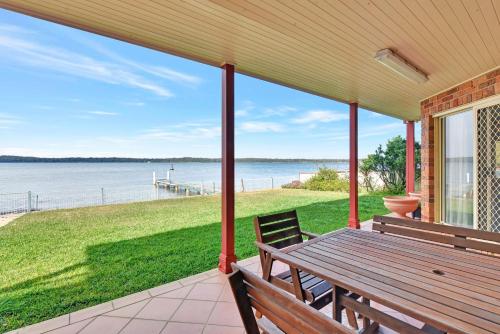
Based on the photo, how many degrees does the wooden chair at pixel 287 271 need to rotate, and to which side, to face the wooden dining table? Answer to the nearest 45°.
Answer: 0° — it already faces it

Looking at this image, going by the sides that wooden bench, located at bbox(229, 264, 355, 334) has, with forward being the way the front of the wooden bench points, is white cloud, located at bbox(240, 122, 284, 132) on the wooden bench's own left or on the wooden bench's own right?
on the wooden bench's own left

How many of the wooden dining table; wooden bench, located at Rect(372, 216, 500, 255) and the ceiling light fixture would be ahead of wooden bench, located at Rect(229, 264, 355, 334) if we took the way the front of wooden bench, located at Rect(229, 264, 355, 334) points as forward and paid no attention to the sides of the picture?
3

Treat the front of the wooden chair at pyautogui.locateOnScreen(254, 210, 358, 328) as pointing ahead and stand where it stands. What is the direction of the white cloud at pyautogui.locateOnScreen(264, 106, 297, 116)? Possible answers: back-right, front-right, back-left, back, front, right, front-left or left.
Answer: back-left

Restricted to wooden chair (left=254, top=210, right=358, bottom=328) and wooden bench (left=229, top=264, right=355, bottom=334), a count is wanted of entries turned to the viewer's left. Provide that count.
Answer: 0

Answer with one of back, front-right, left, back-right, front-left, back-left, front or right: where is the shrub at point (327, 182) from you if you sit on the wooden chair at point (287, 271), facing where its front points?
back-left

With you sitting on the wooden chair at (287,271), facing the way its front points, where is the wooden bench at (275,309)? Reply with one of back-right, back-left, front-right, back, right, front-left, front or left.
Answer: front-right

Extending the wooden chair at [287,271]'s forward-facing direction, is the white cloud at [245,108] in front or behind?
behind

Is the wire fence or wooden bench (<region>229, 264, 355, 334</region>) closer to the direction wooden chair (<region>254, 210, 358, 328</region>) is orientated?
the wooden bench

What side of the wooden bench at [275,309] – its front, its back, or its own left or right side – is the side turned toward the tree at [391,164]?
front

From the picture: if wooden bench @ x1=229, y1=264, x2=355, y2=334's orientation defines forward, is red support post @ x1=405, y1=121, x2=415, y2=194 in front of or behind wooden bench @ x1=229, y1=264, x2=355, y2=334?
in front

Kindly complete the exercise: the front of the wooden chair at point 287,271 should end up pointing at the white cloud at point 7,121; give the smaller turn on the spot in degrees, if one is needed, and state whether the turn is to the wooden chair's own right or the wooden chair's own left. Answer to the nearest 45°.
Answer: approximately 180°

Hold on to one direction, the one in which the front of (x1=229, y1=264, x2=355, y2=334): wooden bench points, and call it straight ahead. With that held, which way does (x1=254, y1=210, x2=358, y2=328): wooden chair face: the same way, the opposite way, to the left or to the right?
to the right

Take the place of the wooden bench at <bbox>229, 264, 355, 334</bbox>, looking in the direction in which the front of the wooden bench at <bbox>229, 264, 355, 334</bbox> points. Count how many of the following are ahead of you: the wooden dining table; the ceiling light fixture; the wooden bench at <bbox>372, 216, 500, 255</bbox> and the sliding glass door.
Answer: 4

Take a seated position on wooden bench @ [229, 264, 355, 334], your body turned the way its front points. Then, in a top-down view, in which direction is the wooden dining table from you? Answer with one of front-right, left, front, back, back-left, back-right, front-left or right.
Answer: front

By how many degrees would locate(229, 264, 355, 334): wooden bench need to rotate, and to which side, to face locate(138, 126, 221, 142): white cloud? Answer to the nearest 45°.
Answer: approximately 90° to its left

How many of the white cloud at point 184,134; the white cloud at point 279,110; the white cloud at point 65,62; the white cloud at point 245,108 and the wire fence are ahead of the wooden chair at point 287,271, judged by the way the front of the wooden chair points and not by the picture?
0

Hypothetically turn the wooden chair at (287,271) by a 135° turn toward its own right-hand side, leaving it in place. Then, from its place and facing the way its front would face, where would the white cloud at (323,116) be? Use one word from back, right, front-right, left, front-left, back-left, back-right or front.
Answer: right

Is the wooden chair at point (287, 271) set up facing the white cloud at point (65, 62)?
no

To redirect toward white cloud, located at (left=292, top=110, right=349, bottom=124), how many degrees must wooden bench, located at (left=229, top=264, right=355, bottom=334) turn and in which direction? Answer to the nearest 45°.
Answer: approximately 45° to its left

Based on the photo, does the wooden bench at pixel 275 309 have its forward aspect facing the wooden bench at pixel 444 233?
yes

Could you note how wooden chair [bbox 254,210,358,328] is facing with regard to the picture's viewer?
facing the viewer and to the right of the viewer

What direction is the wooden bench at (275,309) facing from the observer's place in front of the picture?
facing away from the viewer and to the right of the viewer

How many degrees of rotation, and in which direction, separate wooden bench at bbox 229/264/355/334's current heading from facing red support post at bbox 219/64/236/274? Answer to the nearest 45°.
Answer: approximately 45° to its left
